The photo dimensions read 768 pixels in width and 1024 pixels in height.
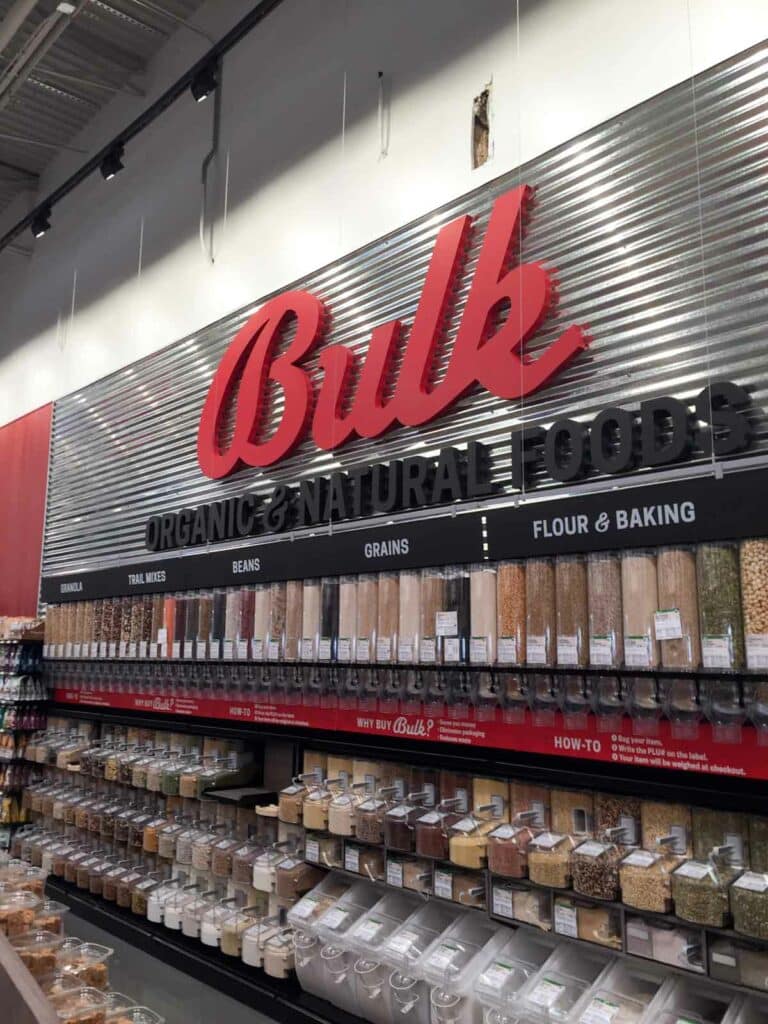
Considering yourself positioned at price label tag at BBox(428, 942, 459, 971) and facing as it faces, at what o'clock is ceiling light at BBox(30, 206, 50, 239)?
The ceiling light is roughly at 3 o'clock from the price label tag.

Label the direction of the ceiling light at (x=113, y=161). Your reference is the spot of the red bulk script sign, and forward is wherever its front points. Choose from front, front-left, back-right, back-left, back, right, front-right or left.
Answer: right

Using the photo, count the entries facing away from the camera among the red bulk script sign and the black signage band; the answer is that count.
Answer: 0

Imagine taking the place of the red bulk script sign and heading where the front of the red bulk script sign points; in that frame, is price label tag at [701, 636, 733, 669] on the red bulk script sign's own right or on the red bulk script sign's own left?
on the red bulk script sign's own left

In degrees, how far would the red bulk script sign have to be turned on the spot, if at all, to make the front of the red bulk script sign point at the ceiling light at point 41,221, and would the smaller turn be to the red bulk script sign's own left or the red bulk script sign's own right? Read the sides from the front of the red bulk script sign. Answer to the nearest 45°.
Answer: approximately 90° to the red bulk script sign's own right

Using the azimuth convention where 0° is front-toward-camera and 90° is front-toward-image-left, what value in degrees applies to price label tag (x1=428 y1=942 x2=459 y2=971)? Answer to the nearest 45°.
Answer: approximately 45°

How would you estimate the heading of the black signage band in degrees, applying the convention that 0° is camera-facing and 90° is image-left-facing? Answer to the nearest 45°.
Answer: approximately 45°

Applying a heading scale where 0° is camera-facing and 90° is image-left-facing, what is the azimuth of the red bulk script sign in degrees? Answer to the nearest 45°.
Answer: approximately 45°

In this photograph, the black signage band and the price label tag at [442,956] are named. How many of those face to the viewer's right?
0
